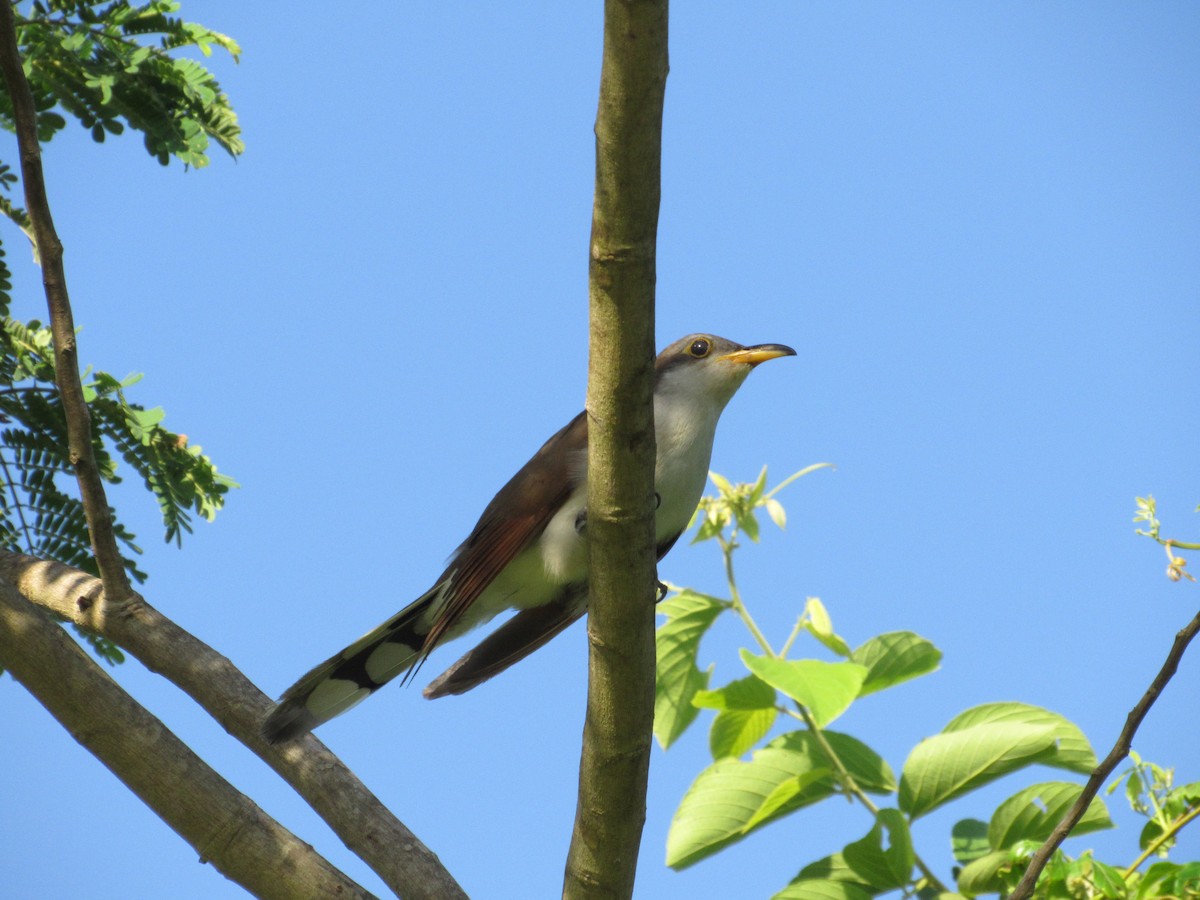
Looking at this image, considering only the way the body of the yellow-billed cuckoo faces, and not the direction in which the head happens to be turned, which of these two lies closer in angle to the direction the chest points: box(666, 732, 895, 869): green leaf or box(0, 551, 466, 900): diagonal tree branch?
the green leaf

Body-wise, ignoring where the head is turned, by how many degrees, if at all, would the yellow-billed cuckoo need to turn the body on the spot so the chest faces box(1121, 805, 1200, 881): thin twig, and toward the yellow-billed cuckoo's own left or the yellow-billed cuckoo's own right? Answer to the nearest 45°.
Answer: approximately 45° to the yellow-billed cuckoo's own right

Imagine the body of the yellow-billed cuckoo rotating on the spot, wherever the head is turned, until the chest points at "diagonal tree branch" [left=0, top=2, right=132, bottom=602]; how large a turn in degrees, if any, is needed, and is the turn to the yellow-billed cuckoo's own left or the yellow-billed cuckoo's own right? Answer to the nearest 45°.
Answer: approximately 135° to the yellow-billed cuckoo's own right

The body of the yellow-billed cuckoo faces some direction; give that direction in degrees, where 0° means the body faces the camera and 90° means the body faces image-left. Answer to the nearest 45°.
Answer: approximately 270°
